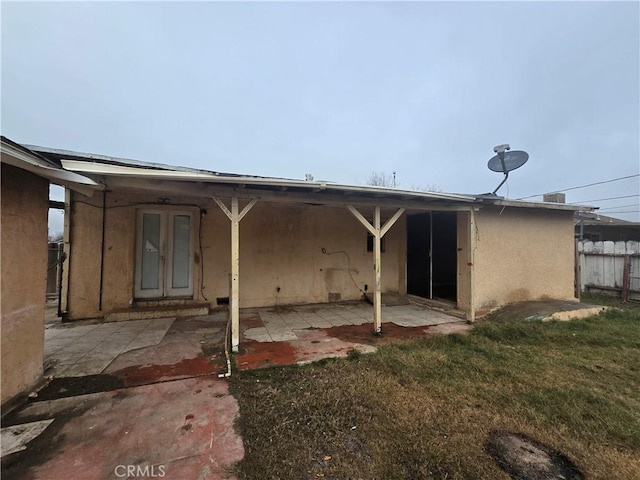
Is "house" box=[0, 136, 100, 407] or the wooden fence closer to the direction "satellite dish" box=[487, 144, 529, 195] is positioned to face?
the house

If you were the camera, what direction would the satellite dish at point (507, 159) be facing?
facing the viewer and to the left of the viewer

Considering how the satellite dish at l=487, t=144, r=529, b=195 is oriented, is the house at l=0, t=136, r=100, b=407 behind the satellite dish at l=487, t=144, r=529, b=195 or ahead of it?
ahead

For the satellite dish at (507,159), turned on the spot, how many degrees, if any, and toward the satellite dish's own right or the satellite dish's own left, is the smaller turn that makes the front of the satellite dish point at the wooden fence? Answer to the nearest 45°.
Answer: approximately 180°
